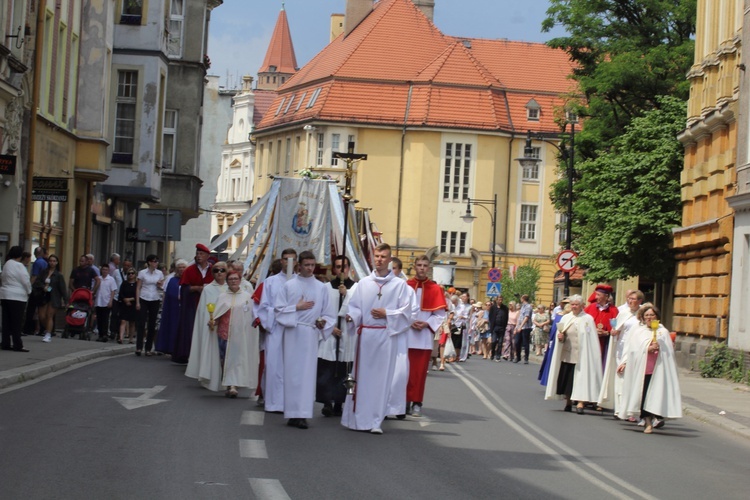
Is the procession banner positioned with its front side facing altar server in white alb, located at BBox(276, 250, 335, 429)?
yes

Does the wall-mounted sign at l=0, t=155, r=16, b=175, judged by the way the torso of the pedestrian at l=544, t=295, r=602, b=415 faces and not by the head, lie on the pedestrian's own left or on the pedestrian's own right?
on the pedestrian's own right

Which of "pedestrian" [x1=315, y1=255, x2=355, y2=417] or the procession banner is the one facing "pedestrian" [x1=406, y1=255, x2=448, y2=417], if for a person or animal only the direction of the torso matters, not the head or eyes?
the procession banner

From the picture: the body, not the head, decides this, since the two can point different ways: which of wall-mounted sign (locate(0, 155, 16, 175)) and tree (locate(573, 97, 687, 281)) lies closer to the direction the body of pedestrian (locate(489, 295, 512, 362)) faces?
the wall-mounted sign

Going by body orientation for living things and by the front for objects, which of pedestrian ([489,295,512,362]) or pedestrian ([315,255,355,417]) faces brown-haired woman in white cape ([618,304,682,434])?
pedestrian ([489,295,512,362])

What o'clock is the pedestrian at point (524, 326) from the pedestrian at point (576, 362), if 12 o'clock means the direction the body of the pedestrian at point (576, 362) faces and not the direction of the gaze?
the pedestrian at point (524, 326) is roughly at 6 o'clock from the pedestrian at point (576, 362).

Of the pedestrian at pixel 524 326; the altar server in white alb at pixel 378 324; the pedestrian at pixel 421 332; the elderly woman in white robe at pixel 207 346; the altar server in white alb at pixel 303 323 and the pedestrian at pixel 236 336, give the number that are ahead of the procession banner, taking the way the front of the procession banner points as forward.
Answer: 5

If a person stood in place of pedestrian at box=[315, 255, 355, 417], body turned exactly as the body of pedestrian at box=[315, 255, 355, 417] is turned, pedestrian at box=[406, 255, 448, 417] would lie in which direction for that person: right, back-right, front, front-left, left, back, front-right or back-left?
back-left

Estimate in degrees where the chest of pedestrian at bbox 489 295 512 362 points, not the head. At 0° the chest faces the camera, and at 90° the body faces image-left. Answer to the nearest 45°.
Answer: approximately 0°

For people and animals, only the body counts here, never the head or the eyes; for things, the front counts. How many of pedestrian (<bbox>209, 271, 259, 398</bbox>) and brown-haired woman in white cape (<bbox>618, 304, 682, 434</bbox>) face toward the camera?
2
